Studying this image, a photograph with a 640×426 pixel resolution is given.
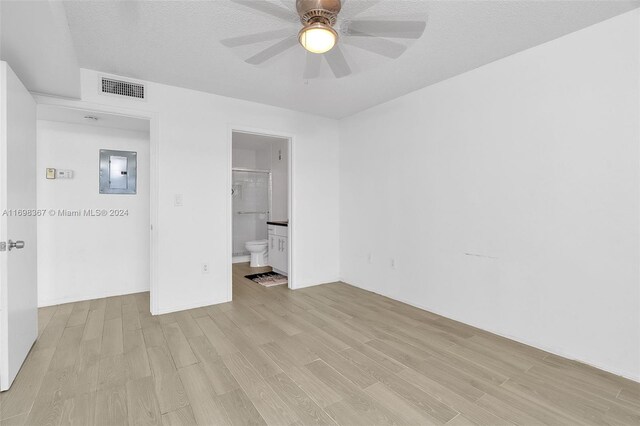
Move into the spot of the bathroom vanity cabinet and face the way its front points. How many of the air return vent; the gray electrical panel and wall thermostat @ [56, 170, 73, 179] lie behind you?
0

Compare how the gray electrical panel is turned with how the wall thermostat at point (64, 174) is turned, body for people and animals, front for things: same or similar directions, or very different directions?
same or similar directions

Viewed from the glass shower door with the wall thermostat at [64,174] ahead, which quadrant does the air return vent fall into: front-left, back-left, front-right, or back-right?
front-left

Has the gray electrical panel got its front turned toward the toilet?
no

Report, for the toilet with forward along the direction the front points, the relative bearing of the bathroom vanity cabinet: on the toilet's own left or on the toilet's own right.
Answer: on the toilet's own left

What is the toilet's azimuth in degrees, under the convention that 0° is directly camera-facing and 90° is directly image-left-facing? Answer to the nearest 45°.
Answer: approximately 45°

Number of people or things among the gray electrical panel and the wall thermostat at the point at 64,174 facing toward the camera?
2

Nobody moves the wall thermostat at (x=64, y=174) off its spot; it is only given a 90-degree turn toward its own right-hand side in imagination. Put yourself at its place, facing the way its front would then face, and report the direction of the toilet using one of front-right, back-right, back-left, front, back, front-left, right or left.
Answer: back

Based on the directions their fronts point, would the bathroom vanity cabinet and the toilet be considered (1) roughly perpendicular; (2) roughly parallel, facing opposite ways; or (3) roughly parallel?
roughly parallel

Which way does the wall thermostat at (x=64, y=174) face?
toward the camera

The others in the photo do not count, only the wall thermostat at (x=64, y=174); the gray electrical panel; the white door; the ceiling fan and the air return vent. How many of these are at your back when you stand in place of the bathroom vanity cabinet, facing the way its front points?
0

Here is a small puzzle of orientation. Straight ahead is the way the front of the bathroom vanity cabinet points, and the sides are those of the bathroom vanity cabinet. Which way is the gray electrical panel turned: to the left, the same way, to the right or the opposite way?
to the left

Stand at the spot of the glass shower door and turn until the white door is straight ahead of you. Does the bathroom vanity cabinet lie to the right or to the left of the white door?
left

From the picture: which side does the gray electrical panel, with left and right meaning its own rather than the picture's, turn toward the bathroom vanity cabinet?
left

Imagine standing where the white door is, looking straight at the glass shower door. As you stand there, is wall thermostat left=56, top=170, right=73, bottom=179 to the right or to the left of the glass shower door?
left

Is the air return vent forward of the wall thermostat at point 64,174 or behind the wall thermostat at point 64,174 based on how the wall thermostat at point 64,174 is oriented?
forward

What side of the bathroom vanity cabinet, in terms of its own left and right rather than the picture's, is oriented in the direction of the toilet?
right

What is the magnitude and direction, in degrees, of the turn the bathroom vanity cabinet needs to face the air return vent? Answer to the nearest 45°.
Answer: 0° — it already faces it

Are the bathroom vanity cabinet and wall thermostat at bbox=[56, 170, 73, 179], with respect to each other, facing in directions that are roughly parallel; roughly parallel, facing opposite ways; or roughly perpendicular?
roughly perpendicular
